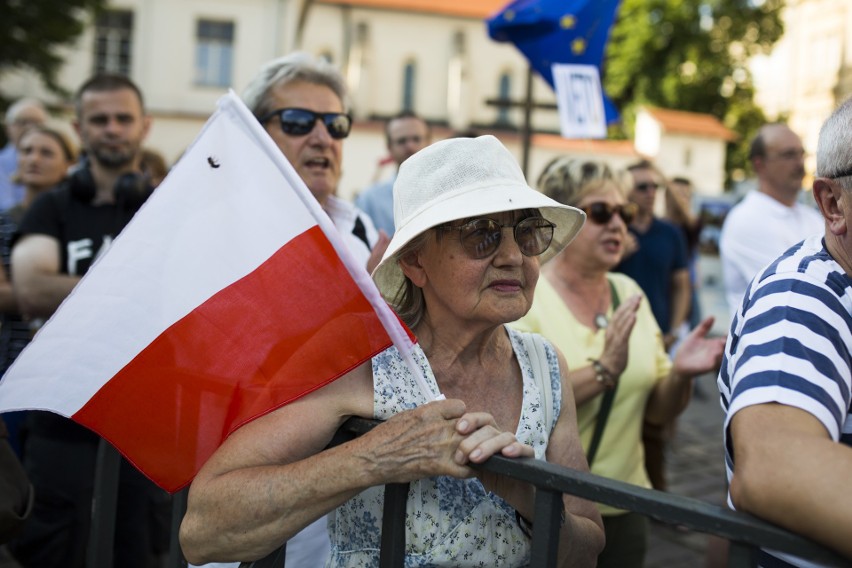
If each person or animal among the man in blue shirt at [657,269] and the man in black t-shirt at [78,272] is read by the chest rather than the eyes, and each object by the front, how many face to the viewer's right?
0

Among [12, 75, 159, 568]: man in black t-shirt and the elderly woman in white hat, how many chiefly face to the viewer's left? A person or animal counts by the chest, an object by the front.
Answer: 0

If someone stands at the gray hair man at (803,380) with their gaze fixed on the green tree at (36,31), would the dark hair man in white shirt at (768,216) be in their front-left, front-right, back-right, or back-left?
front-right

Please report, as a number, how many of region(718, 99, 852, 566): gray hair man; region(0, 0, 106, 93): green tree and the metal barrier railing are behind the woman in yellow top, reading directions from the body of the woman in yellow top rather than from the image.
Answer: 1

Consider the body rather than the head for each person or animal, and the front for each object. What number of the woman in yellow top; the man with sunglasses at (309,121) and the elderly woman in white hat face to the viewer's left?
0

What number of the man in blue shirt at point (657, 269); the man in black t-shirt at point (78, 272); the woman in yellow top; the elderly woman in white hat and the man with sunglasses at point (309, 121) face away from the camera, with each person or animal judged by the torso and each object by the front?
0

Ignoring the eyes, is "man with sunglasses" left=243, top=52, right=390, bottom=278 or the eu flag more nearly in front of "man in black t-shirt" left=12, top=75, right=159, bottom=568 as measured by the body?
the man with sunglasses

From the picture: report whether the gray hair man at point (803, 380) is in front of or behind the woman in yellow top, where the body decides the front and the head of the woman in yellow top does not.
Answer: in front

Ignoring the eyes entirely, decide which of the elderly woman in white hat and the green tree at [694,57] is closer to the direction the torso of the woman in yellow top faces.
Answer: the elderly woman in white hat

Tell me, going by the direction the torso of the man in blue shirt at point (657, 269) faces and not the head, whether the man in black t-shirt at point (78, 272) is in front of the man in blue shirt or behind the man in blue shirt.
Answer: in front

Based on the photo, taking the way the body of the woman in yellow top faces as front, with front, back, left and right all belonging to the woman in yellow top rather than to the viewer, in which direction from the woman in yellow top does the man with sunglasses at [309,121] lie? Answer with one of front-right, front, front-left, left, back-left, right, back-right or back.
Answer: back-right

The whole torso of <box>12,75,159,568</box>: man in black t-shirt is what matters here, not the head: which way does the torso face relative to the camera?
toward the camera

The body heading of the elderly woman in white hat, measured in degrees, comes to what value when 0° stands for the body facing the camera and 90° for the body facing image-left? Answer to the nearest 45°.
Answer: approximately 315°

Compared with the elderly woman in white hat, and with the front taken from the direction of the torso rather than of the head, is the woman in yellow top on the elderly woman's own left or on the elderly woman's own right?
on the elderly woman's own left

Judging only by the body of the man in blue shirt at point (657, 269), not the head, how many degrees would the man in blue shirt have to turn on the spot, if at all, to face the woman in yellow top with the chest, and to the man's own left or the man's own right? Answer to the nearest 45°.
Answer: approximately 45° to the man's own left

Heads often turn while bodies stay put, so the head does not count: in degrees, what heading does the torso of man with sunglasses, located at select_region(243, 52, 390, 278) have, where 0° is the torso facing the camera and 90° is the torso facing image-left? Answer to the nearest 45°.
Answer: approximately 315°
